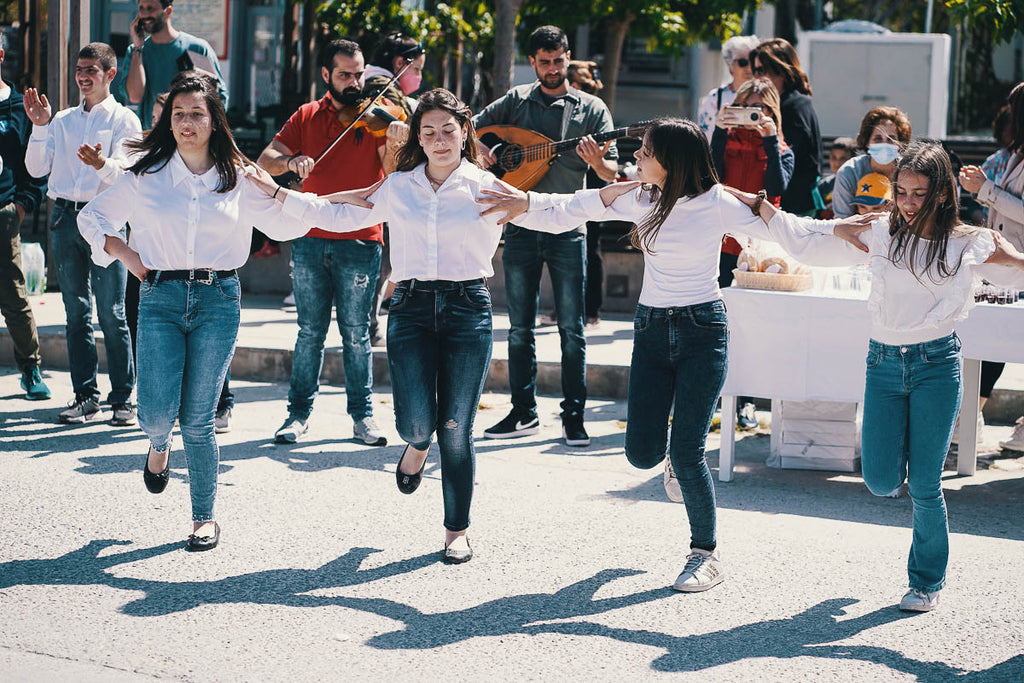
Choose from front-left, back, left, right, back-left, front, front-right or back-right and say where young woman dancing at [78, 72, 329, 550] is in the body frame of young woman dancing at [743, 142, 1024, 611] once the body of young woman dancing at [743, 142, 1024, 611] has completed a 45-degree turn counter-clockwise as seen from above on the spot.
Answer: back-right

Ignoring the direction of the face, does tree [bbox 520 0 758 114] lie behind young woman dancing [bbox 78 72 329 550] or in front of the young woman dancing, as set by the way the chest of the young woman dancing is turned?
behind

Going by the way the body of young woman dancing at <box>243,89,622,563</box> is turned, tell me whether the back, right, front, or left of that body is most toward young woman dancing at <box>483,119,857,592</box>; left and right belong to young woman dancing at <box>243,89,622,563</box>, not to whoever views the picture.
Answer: left

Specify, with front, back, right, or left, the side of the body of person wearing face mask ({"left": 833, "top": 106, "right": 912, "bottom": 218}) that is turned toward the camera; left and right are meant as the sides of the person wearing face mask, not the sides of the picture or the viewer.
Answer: front

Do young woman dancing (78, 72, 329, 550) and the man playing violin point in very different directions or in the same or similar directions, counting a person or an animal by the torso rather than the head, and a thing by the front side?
same or similar directions

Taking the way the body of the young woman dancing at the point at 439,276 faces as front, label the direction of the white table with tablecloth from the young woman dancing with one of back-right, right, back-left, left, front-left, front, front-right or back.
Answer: back-left

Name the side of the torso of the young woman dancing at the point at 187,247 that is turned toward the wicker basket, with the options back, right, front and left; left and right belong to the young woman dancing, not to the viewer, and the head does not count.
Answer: left

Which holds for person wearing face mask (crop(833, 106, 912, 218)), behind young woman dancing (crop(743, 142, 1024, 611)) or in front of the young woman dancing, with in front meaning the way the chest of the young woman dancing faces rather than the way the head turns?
behind

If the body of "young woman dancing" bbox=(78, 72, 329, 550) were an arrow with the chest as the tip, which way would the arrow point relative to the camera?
toward the camera

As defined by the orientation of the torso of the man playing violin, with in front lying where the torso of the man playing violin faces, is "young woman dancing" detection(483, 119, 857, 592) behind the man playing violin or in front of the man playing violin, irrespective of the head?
in front

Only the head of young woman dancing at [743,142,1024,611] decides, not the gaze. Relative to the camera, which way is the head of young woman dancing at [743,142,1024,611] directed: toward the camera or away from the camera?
toward the camera

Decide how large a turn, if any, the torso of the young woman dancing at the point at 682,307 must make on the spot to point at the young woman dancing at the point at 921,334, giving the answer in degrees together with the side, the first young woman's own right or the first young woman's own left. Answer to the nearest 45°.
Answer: approximately 135° to the first young woman's own left

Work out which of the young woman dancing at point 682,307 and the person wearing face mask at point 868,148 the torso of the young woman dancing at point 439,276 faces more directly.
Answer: the young woman dancing
